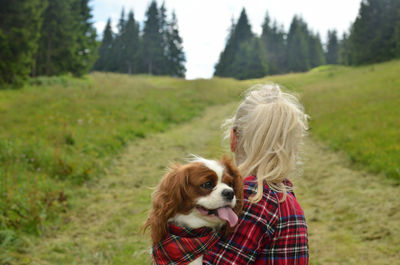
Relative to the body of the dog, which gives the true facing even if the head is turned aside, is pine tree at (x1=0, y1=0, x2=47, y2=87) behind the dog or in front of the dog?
behind

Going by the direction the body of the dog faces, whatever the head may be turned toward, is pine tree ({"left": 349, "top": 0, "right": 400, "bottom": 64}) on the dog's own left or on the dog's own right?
on the dog's own left

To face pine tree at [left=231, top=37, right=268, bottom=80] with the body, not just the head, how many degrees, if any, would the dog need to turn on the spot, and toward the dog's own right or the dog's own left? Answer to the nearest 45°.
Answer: approximately 135° to the dog's own left

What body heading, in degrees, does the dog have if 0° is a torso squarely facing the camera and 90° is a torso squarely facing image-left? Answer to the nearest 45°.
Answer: approximately 315°

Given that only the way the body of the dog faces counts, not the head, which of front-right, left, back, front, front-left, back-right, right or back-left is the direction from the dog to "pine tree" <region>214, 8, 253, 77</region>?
back-left

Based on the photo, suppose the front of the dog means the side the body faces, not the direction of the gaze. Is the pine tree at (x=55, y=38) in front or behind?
behind

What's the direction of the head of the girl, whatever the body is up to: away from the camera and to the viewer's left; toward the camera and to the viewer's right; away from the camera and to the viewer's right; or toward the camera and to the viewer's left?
away from the camera and to the viewer's left
